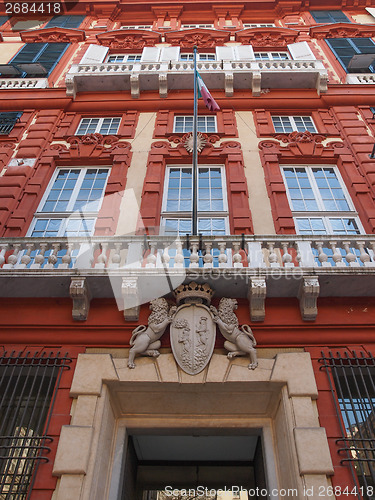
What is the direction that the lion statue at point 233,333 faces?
to the viewer's left

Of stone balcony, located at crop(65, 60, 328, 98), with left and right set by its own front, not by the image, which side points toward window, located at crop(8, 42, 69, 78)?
right

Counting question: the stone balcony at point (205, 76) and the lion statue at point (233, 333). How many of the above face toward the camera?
1

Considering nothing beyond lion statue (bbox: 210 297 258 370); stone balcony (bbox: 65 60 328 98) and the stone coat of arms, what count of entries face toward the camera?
2

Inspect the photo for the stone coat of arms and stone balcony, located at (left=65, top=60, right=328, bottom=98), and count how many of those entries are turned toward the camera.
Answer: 2

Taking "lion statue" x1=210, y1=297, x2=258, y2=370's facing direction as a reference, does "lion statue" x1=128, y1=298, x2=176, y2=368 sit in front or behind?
in front

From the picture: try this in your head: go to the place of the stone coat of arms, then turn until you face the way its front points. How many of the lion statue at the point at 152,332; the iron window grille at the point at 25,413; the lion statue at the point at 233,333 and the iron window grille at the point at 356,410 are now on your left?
2

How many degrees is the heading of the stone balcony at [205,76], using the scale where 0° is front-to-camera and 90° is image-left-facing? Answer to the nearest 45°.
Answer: approximately 0°

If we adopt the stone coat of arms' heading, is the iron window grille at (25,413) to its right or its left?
on its right
